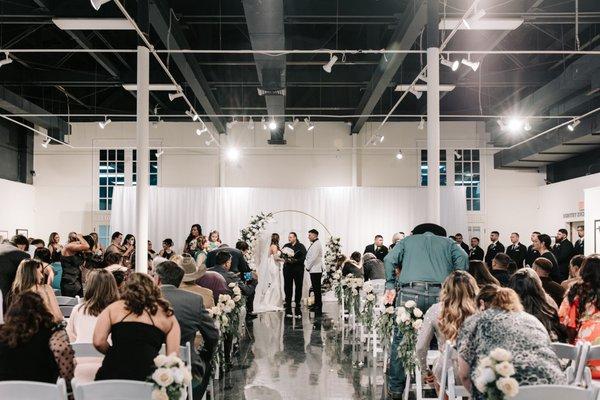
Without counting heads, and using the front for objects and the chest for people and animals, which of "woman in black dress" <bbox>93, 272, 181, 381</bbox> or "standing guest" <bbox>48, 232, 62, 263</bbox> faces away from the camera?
the woman in black dress

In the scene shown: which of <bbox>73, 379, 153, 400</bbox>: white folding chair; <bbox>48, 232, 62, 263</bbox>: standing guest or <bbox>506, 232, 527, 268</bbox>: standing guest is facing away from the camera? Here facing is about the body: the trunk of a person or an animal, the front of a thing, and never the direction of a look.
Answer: the white folding chair

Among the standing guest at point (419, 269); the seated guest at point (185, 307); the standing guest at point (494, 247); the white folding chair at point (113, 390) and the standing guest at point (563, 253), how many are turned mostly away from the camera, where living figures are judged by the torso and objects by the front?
3

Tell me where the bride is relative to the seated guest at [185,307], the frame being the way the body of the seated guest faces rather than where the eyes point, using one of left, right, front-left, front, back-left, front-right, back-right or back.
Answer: front

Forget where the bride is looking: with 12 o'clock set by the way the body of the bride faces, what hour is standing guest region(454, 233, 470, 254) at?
The standing guest is roughly at 1 o'clock from the bride.

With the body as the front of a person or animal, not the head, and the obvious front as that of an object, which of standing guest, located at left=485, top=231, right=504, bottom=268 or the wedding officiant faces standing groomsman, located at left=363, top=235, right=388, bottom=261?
standing guest, located at left=485, top=231, right=504, bottom=268

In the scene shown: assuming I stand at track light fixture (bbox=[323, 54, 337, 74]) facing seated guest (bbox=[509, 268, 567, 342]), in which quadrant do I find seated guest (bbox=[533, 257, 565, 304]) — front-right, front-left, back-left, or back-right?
front-left

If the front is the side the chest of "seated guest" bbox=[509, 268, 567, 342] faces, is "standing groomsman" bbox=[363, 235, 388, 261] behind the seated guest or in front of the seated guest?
in front

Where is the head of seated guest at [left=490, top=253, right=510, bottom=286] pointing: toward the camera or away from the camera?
away from the camera

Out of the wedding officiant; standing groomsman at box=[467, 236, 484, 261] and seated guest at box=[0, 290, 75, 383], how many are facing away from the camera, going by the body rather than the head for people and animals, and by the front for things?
1

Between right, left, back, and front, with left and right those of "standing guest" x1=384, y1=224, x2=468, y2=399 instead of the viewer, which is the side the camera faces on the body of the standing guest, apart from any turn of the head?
back

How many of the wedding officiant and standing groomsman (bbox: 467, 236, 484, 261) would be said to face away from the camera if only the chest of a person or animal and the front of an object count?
0

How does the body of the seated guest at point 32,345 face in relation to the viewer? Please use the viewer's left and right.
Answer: facing away from the viewer

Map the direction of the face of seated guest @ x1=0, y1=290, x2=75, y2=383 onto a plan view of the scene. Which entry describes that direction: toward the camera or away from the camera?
away from the camera

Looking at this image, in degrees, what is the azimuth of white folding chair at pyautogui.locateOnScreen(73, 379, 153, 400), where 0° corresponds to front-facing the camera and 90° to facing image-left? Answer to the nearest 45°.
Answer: approximately 180°

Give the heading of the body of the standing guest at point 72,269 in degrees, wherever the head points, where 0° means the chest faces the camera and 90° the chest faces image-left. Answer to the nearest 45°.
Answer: approximately 225°

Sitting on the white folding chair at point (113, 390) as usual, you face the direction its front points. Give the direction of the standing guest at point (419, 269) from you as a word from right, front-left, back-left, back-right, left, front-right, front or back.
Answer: front-right
